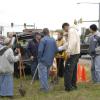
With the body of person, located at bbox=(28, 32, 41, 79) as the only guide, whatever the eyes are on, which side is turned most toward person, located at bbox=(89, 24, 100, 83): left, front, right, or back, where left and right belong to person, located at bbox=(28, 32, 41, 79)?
front

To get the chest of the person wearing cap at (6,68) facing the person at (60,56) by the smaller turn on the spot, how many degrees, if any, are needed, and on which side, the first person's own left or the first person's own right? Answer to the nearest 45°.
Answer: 0° — they already face them

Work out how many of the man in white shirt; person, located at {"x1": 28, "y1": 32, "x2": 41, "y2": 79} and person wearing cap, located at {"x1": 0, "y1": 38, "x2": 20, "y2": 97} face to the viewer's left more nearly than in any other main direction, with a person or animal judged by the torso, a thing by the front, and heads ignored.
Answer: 1

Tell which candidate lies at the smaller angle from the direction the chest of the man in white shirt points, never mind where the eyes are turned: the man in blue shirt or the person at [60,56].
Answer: the man in blue shirt

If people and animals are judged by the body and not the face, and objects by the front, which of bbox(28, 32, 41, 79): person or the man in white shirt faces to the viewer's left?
the man in white shirt

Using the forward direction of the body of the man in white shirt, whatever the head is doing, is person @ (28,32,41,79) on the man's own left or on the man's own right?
on the man's own right

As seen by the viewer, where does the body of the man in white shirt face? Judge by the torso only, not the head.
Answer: to the viewer's left

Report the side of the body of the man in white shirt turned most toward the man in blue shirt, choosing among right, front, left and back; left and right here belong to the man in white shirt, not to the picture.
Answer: front

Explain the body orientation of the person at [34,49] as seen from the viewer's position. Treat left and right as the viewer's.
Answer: facing the viewer and to the right of the viewer
